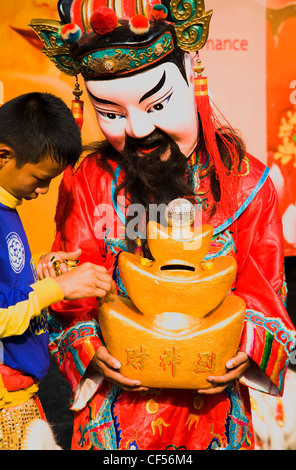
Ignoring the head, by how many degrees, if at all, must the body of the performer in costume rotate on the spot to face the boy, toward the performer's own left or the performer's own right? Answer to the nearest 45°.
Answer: approximately 45° to the performer's own right

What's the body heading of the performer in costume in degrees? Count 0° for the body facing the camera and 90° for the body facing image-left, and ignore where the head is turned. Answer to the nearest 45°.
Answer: approximately 0°
